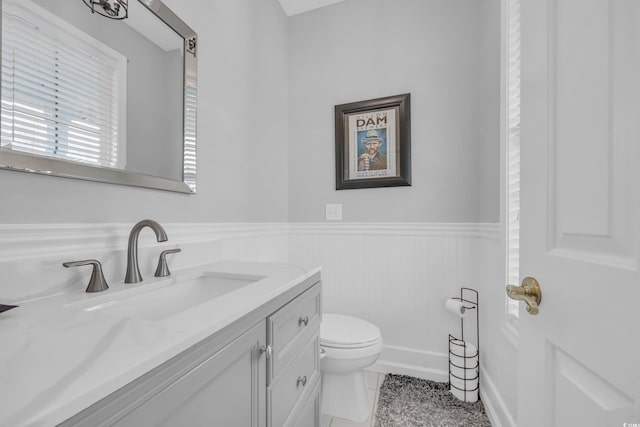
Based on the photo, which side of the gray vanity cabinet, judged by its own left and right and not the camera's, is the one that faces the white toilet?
left

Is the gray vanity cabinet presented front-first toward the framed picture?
no

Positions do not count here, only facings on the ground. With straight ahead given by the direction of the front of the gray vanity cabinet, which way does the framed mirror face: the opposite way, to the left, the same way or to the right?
the same way

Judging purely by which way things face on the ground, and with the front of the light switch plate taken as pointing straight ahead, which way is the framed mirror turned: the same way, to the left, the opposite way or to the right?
to the left

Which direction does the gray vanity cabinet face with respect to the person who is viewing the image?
facing the viewer and to the right of the viewer

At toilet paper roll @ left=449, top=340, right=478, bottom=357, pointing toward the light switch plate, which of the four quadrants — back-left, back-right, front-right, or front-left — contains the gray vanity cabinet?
front-left

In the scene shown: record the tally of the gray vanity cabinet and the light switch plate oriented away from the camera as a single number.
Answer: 0

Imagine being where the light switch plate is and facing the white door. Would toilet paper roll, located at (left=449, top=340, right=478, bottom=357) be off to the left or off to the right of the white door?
left

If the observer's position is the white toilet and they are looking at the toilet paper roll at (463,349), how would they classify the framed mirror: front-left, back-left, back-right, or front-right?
back-right

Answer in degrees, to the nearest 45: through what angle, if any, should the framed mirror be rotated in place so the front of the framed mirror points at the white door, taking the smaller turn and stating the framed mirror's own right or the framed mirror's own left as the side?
0° — it already faces it

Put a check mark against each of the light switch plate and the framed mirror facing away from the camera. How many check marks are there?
0

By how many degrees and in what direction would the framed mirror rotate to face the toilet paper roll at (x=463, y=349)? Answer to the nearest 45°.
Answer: approximately 45° to its left

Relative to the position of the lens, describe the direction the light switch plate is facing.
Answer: facing the viewer

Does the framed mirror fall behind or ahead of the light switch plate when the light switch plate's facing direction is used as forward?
ahead
